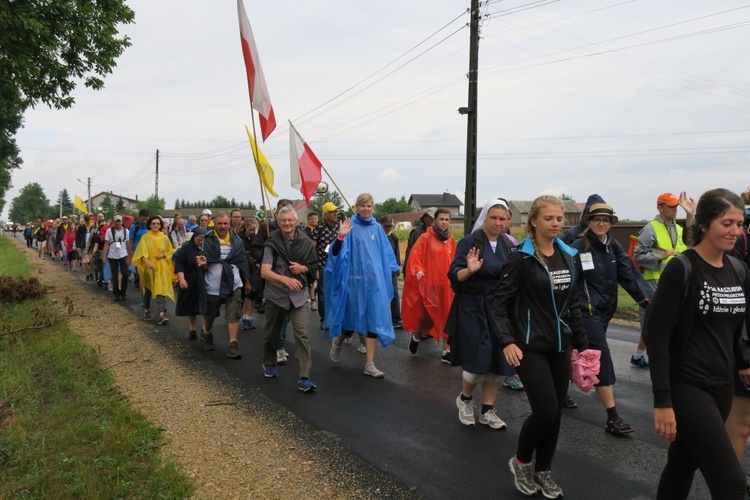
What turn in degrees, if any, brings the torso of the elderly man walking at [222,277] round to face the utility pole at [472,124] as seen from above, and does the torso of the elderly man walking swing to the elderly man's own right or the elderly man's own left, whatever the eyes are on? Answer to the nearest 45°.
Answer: approximately 135° to the elderly man's own left

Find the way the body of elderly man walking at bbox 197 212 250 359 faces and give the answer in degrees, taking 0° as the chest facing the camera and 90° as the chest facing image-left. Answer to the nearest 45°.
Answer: approximately 0°

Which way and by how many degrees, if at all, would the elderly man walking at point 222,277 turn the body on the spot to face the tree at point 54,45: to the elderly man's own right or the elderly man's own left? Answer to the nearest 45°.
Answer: approximately 135° to the elderly man's own right

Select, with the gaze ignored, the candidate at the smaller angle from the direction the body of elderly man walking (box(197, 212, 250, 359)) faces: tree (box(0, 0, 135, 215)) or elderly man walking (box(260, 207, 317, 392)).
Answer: the elderly man walking

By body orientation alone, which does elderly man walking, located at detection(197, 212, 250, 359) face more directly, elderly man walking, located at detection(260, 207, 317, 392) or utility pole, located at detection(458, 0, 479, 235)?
the elderly man walking
